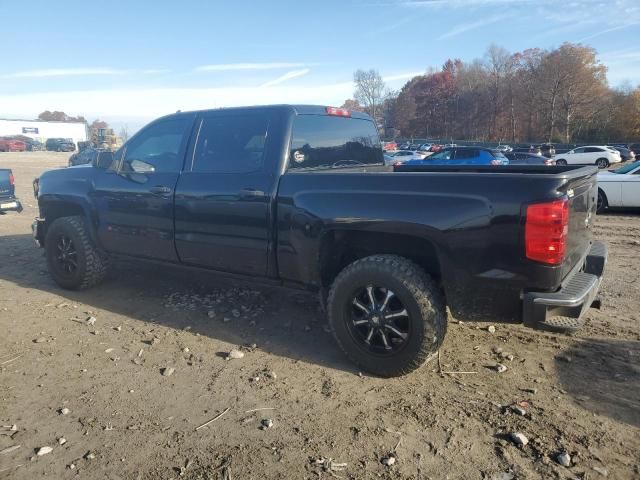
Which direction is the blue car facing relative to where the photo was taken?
to the viewer's left

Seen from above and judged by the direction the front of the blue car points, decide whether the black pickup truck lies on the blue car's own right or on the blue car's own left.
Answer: on the blue car's own left

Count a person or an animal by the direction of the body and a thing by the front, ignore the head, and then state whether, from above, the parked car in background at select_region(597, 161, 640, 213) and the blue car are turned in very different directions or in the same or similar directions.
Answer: same or similar directions

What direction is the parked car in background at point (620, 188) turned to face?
to the viewer's left

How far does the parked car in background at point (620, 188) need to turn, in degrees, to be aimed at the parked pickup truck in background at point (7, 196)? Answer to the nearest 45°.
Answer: approximately 45° to its left

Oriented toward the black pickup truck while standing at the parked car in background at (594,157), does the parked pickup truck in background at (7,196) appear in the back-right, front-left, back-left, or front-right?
front-right

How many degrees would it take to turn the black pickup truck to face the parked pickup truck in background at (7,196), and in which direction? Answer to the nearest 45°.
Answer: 0° — it already faces it

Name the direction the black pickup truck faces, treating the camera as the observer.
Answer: facing away from the viewer and to the left of the viewer
